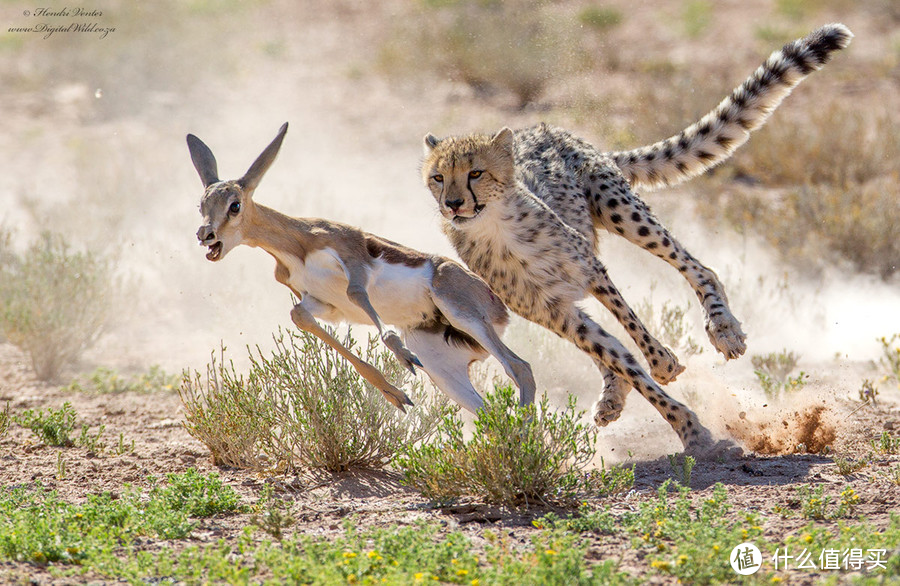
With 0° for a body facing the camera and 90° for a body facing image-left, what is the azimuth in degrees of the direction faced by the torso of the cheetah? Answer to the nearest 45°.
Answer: approximately 45°

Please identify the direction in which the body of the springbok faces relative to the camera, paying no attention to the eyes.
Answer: to the viewer's left

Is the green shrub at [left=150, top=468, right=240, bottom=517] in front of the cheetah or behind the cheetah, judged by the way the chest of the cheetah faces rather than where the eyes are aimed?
in front

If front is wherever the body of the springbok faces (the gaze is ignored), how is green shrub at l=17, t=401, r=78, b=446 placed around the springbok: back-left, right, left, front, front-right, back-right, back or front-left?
front-right

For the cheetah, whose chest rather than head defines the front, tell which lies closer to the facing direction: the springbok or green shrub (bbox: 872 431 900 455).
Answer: the springbok

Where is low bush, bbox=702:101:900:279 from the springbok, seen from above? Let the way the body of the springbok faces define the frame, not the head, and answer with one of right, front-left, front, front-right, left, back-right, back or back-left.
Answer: back-right

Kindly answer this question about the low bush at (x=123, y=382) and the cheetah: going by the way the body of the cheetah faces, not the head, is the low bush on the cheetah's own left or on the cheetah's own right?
on the cheetah's own right

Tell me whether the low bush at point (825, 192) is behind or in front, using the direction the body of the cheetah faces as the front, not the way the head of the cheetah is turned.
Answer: behind

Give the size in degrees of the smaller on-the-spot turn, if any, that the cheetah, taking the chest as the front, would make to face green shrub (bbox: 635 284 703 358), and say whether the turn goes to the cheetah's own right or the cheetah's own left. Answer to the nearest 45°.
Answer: approximately 135° to the cheetah's own right

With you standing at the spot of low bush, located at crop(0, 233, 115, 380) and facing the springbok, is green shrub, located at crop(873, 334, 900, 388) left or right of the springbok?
left
